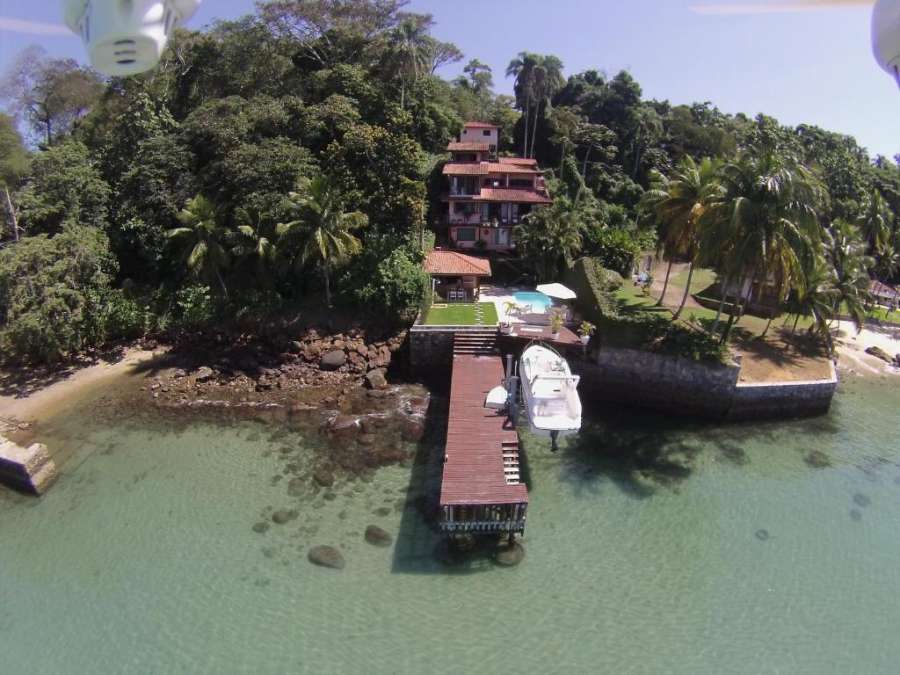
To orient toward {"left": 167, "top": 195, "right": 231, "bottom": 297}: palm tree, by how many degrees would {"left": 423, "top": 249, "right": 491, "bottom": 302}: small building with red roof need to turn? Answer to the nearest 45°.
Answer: approximately 90° to its right

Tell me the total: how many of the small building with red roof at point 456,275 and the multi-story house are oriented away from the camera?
0

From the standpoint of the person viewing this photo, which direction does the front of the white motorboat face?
facing away from the viewer

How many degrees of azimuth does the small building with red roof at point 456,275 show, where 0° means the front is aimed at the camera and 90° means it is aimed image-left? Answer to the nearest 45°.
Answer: approximately 0°

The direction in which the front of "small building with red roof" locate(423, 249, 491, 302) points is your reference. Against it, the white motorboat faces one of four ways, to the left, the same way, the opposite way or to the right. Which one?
the opposite way

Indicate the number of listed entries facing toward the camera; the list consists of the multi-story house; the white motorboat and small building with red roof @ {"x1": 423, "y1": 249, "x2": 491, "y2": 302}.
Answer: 2

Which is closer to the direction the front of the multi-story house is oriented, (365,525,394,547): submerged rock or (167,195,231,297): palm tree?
the submerged rock

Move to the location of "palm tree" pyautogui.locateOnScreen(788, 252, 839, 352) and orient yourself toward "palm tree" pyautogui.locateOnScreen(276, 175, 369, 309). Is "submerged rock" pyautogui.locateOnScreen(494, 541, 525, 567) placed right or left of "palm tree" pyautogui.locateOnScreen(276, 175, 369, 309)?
left

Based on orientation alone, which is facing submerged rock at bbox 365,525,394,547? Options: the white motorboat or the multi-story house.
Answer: the multi-story house

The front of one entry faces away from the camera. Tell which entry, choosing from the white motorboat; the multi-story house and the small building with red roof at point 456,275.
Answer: the white motorboat

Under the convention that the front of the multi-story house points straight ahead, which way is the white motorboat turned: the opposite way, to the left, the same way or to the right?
the opposite way
